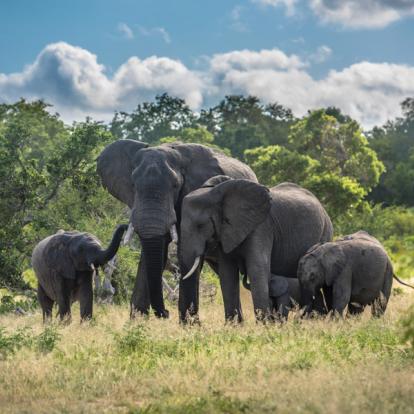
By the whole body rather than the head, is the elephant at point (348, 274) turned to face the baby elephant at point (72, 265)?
yes

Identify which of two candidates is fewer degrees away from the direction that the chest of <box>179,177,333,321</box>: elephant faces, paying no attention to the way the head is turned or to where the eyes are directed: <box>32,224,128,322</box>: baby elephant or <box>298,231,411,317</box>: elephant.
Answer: the baby elephant

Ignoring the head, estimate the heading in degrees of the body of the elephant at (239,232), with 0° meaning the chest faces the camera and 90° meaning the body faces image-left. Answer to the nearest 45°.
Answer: approximately 45°

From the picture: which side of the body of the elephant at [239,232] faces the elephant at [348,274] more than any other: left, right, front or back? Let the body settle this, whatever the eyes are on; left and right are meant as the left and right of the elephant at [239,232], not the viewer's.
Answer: back

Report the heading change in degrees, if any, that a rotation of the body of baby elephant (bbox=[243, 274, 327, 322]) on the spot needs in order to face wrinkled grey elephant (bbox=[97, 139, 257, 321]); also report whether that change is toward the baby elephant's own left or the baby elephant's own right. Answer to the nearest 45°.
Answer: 0° — it already faces it

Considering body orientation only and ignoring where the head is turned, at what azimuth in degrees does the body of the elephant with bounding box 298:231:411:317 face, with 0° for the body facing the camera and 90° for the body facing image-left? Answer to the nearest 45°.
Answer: approximately 90°

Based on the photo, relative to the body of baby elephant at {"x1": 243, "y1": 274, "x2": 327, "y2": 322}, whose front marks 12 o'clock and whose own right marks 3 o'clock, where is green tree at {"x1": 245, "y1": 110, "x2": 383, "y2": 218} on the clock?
The green tree is roughly at 3 o'clock from the baby elephant.

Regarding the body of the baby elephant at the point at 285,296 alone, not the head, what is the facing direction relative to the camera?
to the viewer's left

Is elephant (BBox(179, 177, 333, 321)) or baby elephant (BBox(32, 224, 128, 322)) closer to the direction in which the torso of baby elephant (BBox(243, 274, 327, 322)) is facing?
the baby elephant
